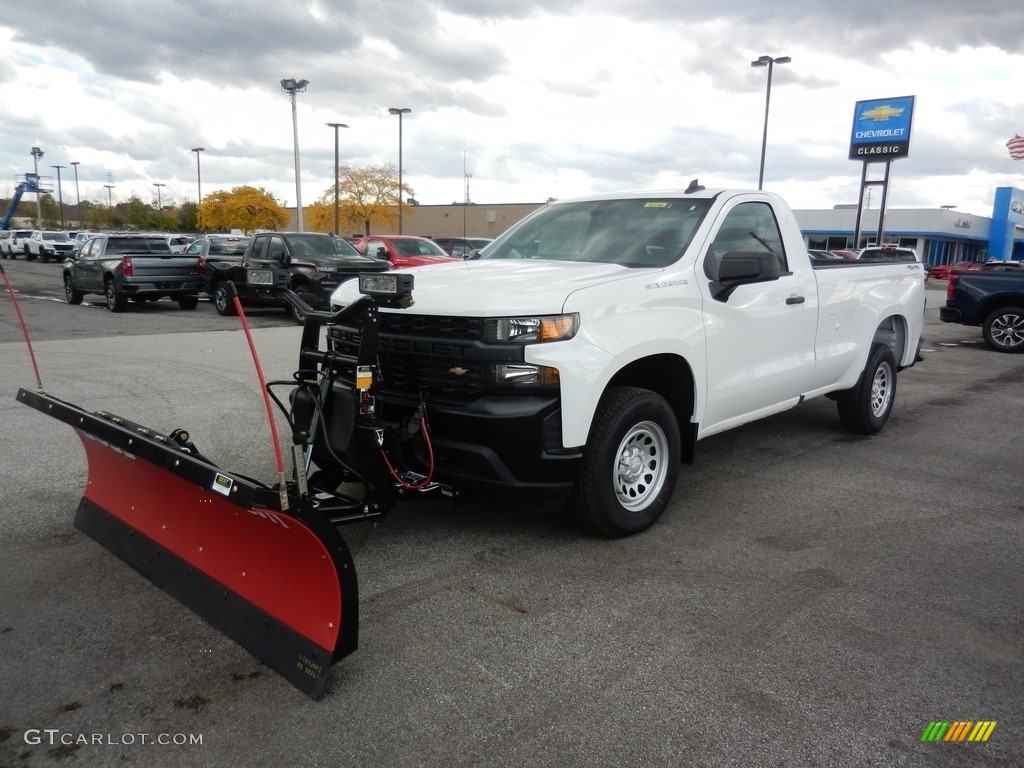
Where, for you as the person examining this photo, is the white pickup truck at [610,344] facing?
facing the viewer and to the left of the viewer

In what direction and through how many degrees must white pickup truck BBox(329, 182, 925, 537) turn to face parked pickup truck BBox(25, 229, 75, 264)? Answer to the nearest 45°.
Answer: approximately 90° to its right

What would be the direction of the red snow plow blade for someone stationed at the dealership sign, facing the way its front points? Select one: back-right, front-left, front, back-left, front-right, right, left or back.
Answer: front

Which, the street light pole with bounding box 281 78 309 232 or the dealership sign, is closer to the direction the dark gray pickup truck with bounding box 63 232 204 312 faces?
the street light pole

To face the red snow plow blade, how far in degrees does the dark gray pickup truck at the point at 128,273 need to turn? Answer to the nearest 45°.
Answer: approximately 135° to its left

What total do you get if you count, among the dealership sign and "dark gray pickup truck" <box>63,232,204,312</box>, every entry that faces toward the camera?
1

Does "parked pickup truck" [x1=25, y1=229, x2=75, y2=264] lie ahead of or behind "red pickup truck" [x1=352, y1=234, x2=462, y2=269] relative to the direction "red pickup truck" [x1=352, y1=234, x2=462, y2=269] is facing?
behind

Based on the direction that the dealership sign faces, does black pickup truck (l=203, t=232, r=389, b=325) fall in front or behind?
in front

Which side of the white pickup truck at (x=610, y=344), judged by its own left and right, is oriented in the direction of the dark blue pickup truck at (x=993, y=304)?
back

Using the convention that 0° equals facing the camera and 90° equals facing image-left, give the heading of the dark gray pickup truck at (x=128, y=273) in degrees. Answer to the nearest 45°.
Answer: approximately 135°

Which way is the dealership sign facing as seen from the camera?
toward the camera

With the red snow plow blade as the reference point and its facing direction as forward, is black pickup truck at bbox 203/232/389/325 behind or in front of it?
behind

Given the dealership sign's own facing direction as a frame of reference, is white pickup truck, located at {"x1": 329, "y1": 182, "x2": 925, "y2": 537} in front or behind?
in front

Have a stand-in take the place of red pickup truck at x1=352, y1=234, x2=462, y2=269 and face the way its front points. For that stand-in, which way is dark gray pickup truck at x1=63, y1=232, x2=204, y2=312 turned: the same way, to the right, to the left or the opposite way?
the opposite way
